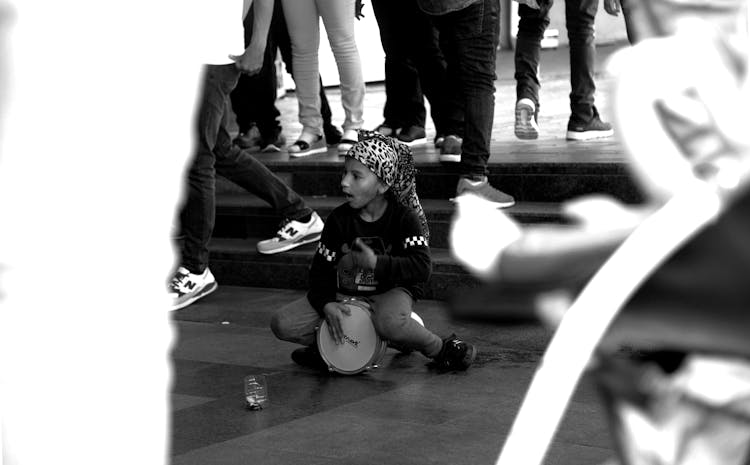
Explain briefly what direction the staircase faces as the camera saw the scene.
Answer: facing the viewer

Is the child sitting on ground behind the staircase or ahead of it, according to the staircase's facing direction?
ahead

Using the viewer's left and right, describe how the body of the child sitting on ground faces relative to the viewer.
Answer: facing the viewer

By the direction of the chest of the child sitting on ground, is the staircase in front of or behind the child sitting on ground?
behind

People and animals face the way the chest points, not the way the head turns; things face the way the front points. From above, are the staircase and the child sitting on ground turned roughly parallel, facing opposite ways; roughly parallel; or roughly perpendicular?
roughly parallel

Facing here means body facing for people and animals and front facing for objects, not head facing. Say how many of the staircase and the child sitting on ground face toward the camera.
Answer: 2
